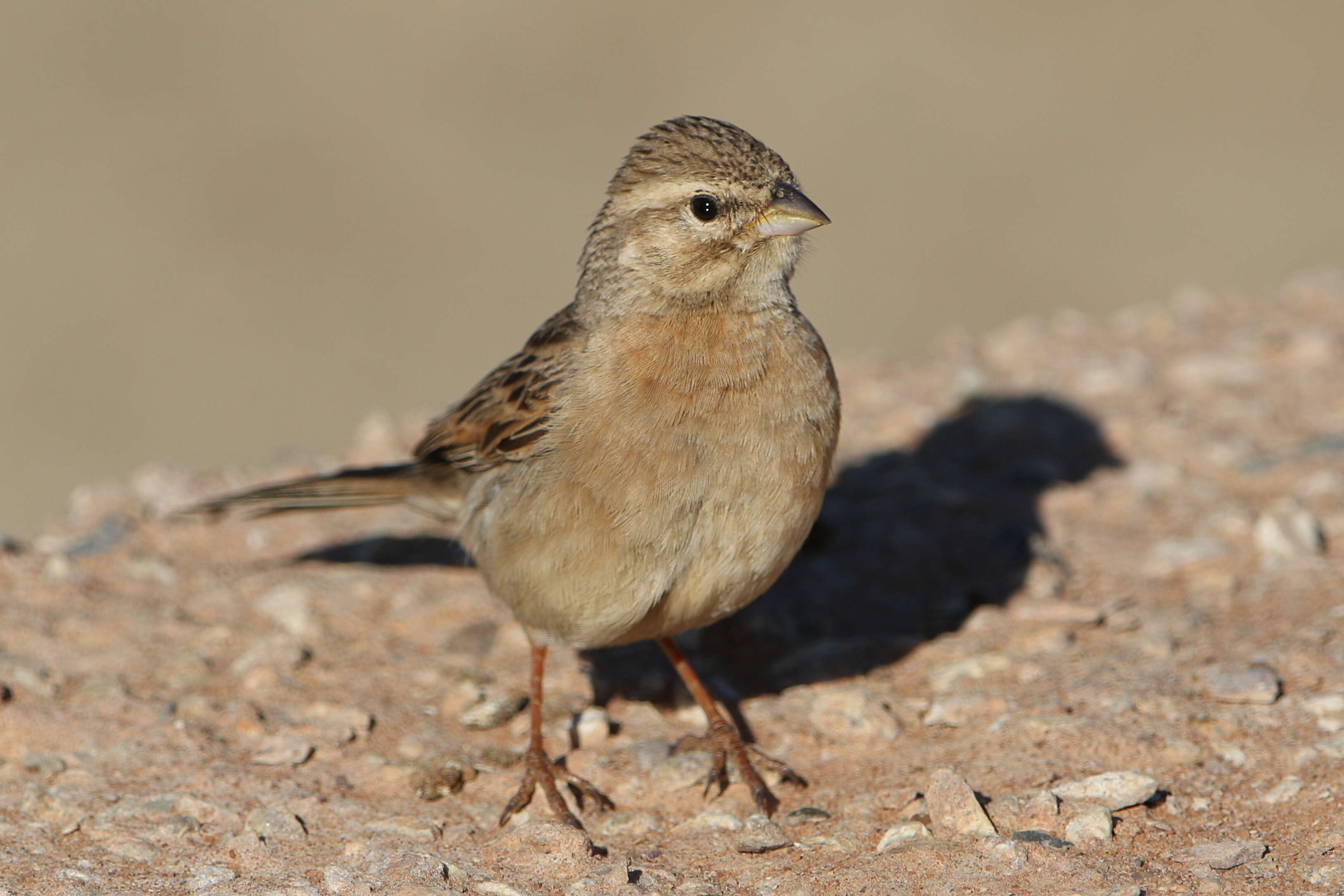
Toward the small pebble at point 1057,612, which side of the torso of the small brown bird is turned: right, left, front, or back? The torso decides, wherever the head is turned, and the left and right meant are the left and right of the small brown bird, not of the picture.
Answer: left

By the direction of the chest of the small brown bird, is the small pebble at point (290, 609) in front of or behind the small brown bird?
behind

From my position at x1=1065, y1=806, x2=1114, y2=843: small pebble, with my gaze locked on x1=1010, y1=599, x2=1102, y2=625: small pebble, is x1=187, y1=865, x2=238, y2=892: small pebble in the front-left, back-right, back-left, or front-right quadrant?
back-left

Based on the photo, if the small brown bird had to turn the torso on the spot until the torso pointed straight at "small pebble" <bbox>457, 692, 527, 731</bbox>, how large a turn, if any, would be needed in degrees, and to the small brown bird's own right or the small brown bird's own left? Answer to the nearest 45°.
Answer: approximately 180°

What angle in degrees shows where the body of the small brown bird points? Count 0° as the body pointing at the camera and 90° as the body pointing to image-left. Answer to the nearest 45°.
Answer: approximately 315°
